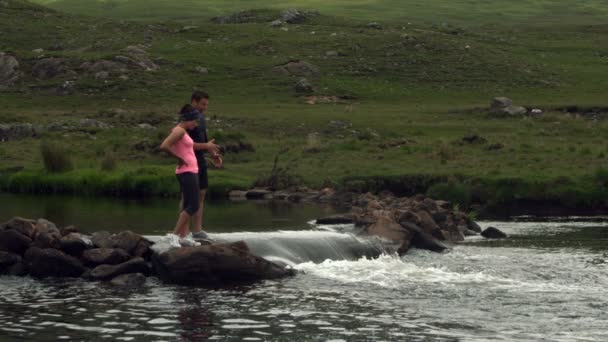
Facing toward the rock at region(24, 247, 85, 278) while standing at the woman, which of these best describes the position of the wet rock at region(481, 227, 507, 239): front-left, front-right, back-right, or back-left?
back-right

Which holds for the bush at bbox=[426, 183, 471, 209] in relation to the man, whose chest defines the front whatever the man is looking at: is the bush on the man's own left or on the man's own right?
on the man's own left

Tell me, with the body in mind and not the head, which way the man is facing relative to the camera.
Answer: to the viewer's right
